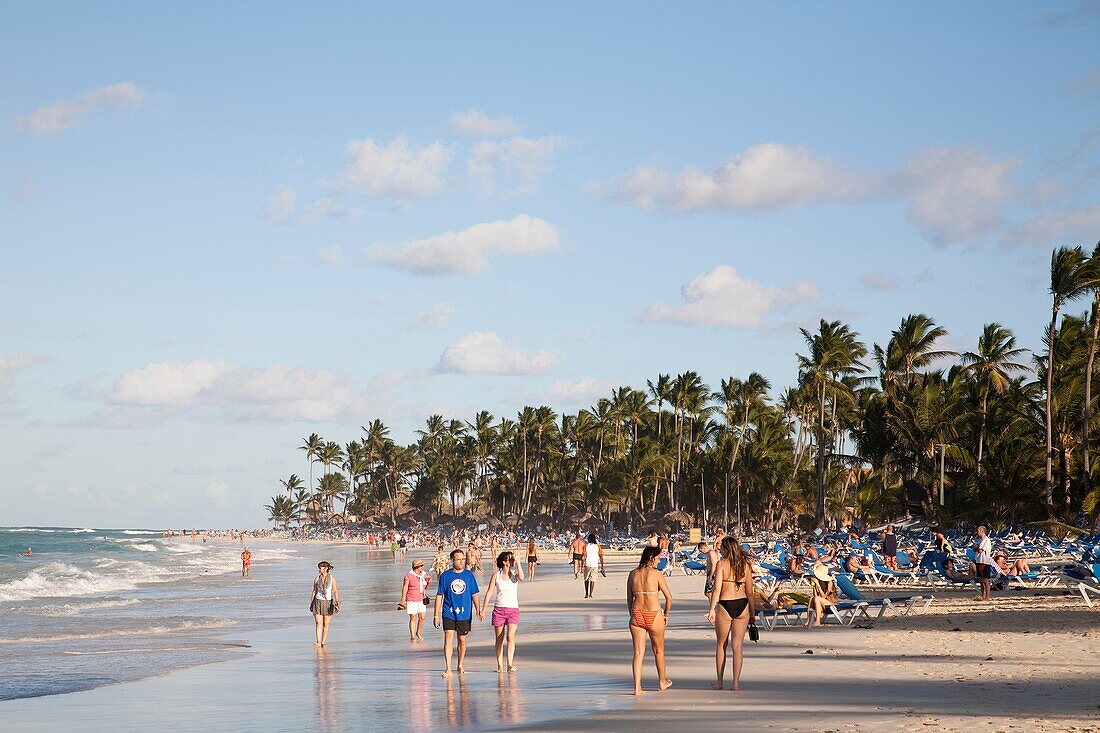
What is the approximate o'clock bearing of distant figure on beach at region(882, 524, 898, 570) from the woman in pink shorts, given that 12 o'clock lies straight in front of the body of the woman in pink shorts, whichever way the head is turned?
The distant figure on beach is roughly at 7 o'clock from the woman in pink shorts.

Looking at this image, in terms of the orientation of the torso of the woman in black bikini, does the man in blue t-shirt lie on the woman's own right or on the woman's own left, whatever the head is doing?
on the woman's own left

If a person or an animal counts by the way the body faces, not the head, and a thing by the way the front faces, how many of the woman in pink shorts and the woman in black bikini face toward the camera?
1

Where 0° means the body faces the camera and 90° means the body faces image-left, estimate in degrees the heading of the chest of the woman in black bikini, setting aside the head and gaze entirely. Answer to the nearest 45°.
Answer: approximately 180°

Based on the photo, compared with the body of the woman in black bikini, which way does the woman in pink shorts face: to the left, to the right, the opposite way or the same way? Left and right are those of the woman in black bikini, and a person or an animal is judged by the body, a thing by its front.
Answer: the opposite way

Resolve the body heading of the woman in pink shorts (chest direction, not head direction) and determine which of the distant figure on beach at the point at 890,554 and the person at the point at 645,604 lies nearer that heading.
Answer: the person

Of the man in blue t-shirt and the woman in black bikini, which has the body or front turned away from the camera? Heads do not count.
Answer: the woman in black bikini

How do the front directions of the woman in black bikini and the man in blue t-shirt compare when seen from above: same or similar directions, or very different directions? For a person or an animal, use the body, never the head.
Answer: very different directions

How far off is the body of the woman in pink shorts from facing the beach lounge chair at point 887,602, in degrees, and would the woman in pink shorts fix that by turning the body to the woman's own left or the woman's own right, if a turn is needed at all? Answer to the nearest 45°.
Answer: approximately 135° to the woman's own left

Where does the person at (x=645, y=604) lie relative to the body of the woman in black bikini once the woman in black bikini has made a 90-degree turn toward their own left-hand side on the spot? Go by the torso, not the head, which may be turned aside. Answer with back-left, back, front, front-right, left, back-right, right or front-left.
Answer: front
